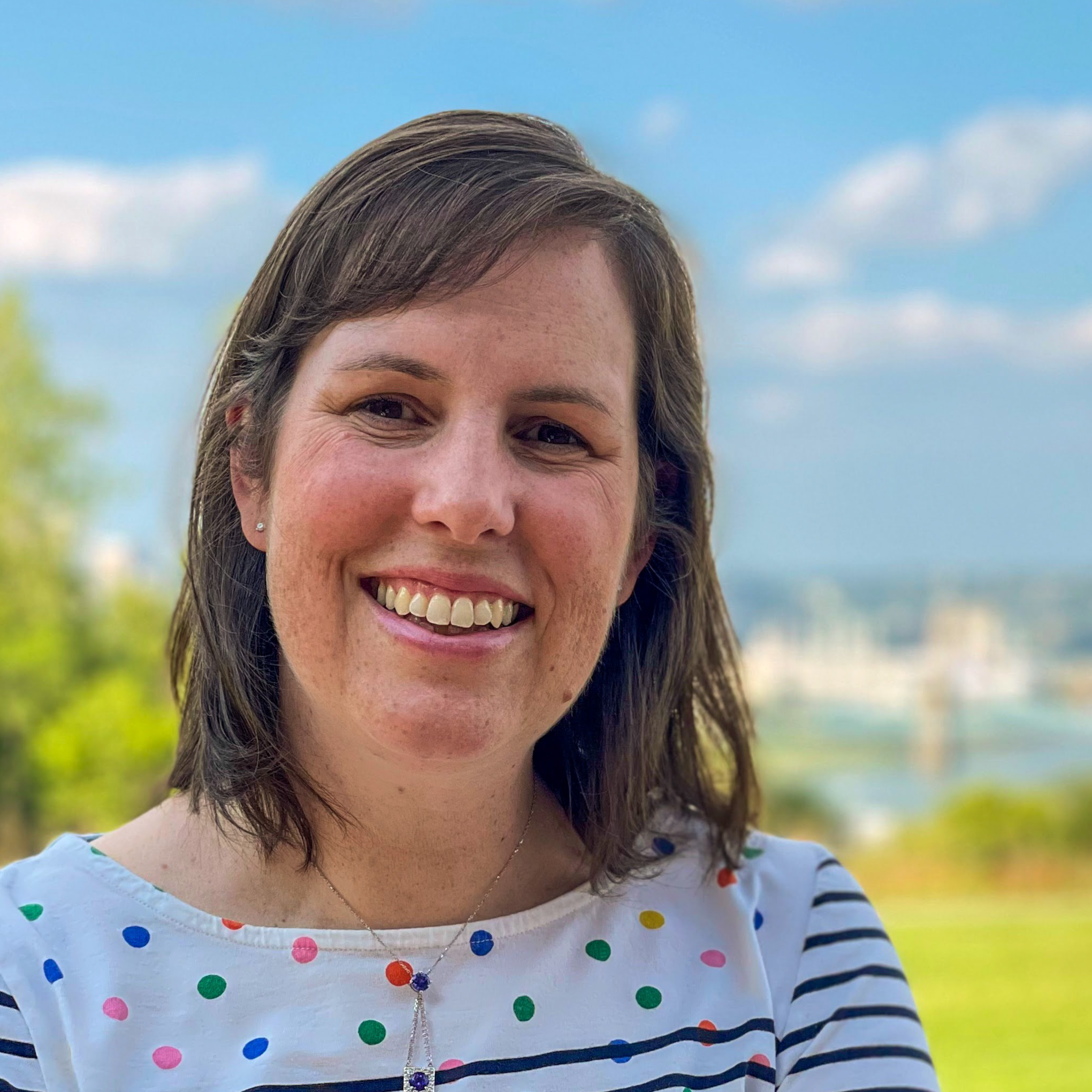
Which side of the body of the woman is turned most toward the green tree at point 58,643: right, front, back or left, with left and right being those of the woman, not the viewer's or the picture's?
back

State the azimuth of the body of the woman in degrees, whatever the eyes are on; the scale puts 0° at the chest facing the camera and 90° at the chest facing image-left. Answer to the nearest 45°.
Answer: approximately 0°
